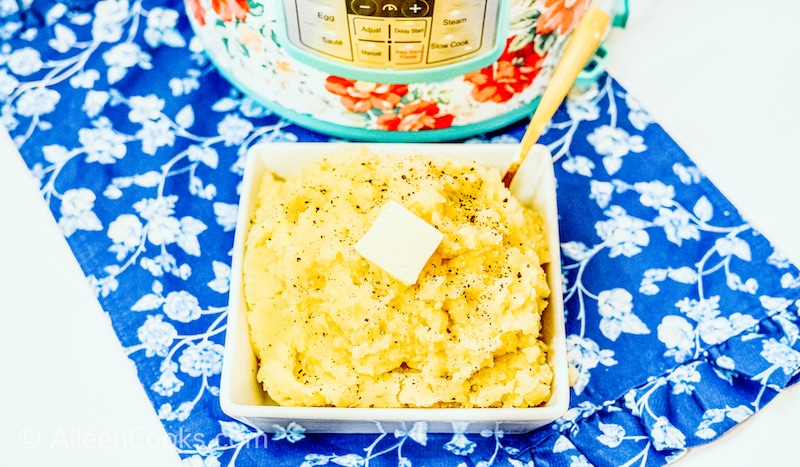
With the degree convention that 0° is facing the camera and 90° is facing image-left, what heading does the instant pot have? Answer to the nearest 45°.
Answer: approximately 0°
